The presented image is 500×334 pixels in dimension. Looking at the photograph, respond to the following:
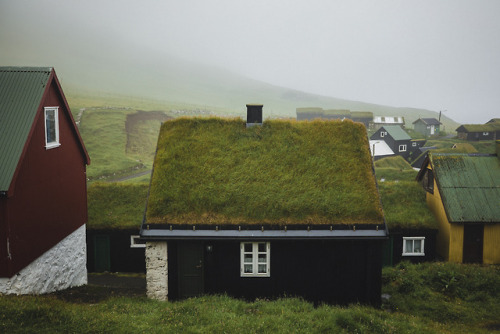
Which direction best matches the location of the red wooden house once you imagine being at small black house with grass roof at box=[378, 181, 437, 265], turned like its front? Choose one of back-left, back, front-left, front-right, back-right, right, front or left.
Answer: front-right

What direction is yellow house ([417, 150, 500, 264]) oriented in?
toward the camera

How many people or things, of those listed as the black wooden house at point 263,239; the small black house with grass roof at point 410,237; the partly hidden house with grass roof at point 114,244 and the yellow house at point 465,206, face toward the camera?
4

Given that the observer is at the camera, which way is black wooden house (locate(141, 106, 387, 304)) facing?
facing the viewer

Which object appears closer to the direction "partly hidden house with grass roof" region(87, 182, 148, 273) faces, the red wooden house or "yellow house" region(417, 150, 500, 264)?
the red wooden house

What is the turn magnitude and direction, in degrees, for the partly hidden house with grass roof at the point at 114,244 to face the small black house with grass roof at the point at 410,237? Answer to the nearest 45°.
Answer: approximately 90° to its left

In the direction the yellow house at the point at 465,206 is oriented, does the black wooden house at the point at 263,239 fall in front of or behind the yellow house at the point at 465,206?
in front

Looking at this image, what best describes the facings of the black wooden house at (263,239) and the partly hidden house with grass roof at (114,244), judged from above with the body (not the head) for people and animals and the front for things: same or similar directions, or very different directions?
same or similar directions

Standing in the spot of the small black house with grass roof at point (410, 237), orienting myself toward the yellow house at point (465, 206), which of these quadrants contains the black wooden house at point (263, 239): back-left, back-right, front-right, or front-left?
back-right

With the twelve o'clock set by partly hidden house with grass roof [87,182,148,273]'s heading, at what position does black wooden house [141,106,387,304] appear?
The black wooden house is roughly at 11 o'clock from the partly hidden house with grass roof.

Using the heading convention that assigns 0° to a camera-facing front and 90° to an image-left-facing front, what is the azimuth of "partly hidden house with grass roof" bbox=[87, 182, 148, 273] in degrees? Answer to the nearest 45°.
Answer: approximately 0°

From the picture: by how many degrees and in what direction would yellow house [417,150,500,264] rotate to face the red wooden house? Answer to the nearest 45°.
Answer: approximately 45° to its right

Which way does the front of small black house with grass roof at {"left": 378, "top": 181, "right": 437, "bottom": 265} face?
toward the camera

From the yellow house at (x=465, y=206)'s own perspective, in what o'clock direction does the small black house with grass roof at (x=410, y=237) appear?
the small black house with grass roof at (x=410, y=237) is roughly at 2 o'clock from the yellow house at (x=465, y=206).

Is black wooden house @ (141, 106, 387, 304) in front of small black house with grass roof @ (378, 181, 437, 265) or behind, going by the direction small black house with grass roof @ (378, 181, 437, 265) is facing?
in front
